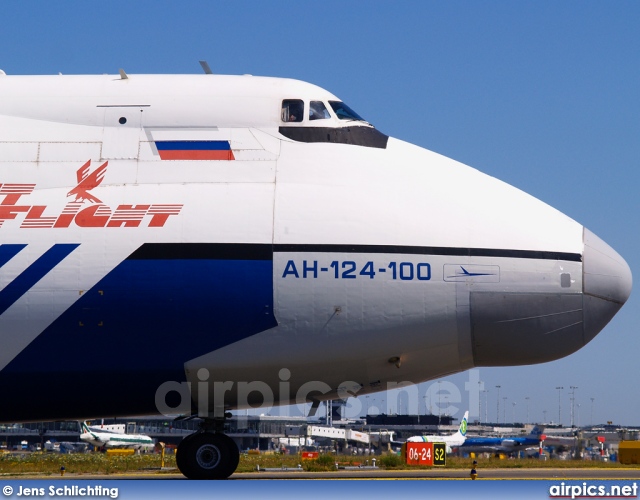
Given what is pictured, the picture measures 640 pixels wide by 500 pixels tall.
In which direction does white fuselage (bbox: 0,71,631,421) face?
to the viewer's right
